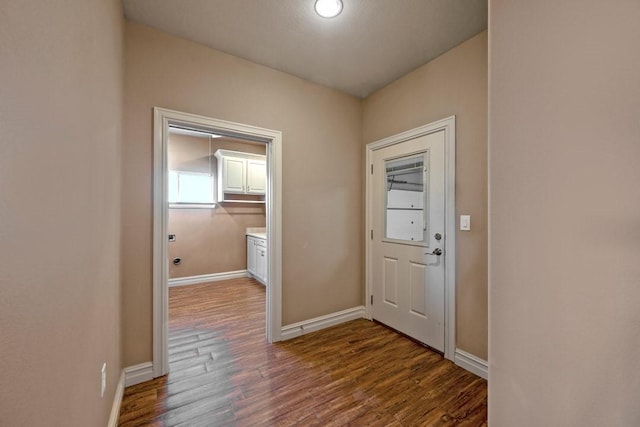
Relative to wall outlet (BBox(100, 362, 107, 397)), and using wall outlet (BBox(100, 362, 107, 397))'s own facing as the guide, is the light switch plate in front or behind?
in front

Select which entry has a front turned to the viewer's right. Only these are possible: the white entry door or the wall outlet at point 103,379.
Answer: the wall outlet

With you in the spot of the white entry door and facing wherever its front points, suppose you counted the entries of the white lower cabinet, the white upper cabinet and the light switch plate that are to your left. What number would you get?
1

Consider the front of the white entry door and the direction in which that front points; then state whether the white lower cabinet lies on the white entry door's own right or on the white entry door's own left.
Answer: on the white entry door's own right

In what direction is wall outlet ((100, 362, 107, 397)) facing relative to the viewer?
to the viewer's right

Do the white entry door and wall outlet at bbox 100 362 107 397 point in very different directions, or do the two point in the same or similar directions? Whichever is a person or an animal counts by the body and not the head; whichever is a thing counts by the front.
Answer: very different directions

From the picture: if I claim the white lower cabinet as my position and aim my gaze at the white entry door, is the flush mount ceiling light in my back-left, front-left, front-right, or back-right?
front-right

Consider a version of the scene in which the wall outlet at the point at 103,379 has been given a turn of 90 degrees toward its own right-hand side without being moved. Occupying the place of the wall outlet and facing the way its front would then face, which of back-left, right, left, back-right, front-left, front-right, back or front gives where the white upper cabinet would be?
back-left

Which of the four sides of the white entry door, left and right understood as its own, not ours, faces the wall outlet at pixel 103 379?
front

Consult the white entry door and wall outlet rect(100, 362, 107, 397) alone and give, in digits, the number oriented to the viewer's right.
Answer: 1

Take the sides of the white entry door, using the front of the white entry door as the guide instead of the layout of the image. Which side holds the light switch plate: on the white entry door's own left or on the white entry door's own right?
on the white entry door's own left
